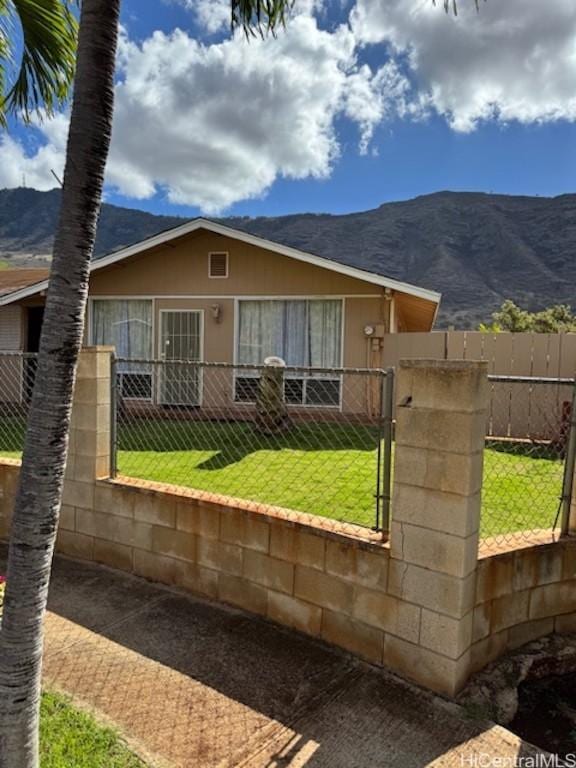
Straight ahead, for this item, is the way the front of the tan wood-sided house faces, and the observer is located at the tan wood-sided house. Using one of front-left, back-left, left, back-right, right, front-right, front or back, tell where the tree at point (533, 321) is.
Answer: back-left

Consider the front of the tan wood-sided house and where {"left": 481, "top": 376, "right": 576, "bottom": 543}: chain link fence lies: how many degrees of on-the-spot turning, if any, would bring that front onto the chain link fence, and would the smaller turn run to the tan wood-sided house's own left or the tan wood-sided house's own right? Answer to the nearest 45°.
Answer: approximately 45° to the tan wood-sided house's own left

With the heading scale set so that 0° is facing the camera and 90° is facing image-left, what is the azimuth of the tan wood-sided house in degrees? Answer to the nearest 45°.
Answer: approximately 0°

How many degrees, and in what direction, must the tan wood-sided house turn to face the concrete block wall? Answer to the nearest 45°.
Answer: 0° — it already faces it

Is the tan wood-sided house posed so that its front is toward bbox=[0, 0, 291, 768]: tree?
yes

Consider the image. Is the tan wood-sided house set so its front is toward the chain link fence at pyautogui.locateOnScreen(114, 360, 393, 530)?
yes

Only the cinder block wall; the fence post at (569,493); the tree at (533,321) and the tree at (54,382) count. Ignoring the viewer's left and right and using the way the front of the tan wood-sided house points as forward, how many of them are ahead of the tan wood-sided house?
3
